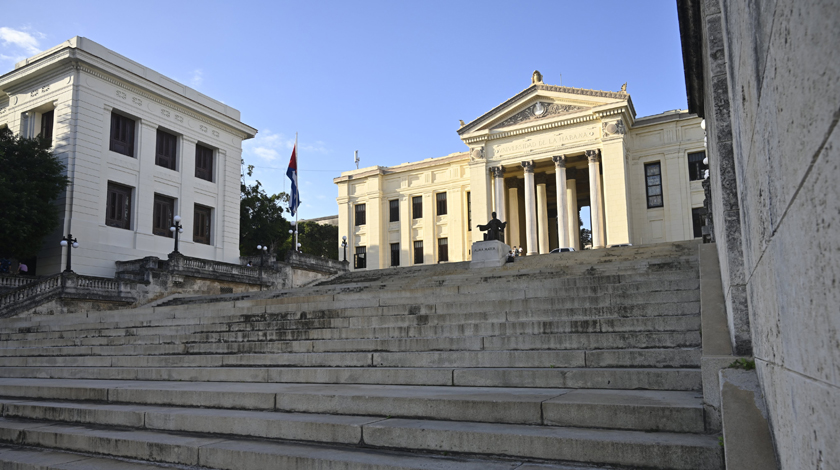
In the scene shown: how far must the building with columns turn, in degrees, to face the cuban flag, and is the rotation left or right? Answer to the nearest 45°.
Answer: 0° — it already faces it

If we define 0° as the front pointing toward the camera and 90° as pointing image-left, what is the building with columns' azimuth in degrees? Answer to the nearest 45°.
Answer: approximately 45°

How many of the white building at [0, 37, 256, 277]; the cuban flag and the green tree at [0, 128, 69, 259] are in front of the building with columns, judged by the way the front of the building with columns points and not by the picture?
3

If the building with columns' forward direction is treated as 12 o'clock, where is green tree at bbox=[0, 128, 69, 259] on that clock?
The green tree is roughly at 12 o'clock from the building with columns.

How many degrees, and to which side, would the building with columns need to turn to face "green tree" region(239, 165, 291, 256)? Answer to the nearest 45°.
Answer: approximately 45° to its right

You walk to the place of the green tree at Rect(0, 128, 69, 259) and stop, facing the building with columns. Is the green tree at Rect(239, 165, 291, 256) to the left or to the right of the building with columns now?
left

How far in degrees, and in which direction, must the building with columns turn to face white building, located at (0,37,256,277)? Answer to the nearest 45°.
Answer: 0° — it already faces it
